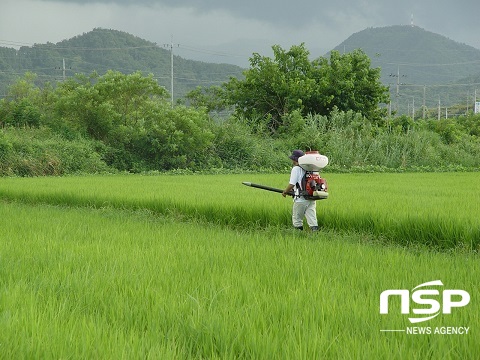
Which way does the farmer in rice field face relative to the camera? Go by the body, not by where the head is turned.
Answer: to the viewer's left
